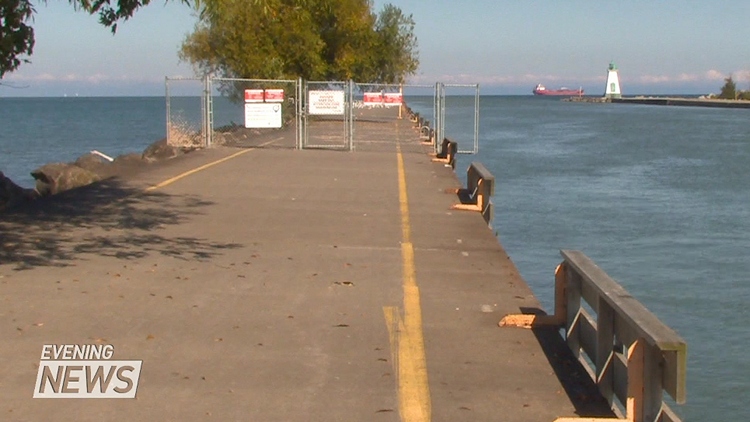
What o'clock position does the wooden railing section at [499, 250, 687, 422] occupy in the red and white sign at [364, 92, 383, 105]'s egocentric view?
The wooden railing section is roughly at 12 o'clock from the red and white sign.

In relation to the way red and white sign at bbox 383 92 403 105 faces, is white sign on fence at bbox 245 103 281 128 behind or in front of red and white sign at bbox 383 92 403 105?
in front

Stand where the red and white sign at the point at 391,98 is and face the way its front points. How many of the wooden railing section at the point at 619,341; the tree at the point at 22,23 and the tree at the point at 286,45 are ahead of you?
2

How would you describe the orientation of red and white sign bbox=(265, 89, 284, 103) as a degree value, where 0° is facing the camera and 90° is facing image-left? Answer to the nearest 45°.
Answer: approximately 0°

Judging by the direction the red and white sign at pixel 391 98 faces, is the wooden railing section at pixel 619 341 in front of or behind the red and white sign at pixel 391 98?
in front

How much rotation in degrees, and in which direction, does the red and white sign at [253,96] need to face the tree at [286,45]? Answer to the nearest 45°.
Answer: approximately 180°

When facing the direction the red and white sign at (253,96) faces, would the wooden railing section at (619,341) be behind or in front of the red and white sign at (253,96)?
in front

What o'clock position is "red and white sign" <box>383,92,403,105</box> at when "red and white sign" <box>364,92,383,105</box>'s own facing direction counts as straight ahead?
"red and white sign" <box>383,92,403,105</box> is roughly at 9 o'clock from "red and white sign" <box>364,92,383,105</box>.

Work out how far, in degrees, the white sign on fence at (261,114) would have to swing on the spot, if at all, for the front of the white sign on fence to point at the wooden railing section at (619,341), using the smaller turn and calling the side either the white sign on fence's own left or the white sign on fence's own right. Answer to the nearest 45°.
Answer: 0° — it already faces it

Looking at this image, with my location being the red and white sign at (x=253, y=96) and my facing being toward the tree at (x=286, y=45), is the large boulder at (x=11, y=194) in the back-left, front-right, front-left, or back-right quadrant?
back-left
